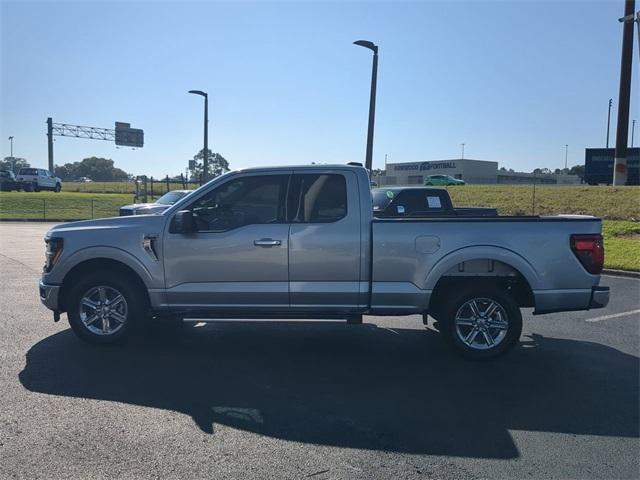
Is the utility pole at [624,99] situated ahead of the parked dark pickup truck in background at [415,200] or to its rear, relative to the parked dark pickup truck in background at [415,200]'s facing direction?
to the rear

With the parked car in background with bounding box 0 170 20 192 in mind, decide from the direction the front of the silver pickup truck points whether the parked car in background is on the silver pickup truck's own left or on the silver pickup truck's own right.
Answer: on the silver pickup truck's own right

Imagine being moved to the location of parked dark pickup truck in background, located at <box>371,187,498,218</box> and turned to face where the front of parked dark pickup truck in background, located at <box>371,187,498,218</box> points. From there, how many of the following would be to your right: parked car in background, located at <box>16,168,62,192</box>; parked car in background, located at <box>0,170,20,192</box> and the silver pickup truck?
2

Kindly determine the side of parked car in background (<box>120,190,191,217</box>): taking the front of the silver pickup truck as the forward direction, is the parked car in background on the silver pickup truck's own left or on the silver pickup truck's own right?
on the silver pickup truck's own right

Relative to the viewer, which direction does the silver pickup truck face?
to the viewer's left

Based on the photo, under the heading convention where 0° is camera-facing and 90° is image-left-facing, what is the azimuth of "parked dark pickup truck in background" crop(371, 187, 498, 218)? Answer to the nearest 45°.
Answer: approximately 45°

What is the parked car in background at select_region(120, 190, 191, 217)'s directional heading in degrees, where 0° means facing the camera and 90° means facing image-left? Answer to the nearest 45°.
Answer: approximately 45°

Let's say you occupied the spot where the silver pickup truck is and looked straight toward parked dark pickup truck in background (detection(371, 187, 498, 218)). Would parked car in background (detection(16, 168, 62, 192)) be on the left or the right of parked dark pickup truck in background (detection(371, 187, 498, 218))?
left
